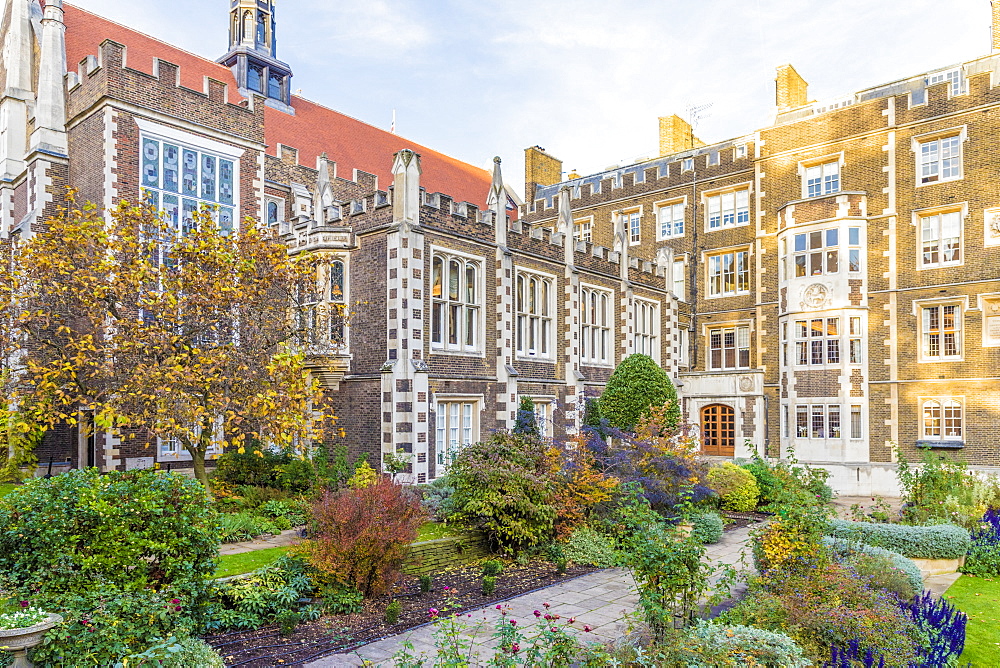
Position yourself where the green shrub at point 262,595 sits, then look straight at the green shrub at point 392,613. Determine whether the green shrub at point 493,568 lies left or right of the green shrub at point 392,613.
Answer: left

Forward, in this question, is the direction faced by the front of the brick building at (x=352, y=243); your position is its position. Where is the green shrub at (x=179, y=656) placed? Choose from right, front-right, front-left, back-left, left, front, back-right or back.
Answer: front-right

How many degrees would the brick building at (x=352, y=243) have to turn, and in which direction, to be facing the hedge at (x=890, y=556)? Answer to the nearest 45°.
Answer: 0° — it already faces it

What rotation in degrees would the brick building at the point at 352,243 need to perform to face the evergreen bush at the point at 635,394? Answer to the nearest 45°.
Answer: approximately 45° to its left

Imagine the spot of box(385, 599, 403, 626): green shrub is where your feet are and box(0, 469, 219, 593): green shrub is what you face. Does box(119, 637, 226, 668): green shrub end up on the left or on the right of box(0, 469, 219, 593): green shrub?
left

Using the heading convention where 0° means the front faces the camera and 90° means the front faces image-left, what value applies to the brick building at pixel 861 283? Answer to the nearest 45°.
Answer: approximately 45°

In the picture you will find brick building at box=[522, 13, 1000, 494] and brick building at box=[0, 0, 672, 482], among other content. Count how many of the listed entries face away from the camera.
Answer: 0

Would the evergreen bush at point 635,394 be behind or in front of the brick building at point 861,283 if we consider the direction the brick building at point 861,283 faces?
in front

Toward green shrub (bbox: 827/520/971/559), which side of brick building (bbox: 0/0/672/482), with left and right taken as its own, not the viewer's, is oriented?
front

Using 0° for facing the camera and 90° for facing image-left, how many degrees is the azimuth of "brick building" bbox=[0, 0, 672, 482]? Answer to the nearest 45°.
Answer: approximately 315°

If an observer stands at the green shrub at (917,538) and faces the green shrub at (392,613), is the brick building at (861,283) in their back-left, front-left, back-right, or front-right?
back-right

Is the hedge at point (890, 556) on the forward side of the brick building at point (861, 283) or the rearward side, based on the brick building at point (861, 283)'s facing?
on the forward side
